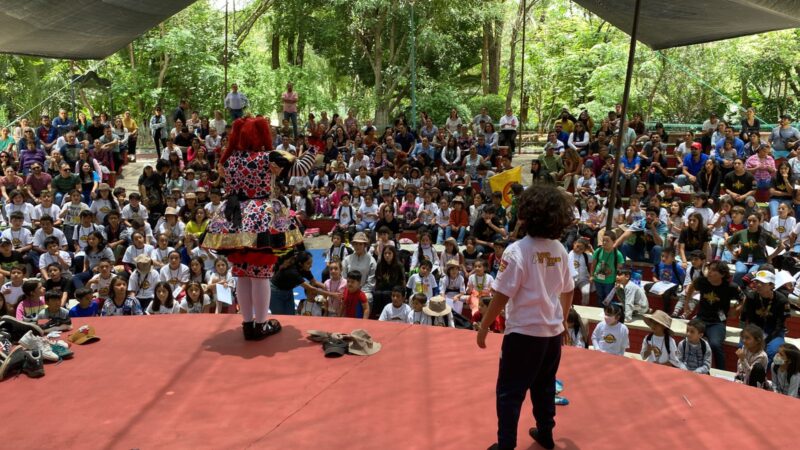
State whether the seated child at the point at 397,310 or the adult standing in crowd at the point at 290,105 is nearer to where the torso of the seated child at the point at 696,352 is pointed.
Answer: the seated child

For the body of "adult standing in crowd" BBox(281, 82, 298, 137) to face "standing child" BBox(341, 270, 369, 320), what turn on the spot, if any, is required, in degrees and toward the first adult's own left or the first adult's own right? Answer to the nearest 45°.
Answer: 0° — they already face them

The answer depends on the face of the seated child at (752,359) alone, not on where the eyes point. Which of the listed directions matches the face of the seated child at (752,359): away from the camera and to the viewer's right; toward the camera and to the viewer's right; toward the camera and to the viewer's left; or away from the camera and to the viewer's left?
toward the camera and to the viewer's left

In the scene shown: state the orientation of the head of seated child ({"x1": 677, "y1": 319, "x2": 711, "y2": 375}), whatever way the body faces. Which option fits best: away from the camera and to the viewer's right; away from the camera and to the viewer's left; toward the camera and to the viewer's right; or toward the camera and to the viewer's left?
toward the camera and to the viewer's left

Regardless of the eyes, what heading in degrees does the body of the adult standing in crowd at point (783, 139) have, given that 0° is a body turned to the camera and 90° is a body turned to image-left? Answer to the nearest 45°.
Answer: approximately 45°

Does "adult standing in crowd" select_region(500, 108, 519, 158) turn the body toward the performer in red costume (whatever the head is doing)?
yes

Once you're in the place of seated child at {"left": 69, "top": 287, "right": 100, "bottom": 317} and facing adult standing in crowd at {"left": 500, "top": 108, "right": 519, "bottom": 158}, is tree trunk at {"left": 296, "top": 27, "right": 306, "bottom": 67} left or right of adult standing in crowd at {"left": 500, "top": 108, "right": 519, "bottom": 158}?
left

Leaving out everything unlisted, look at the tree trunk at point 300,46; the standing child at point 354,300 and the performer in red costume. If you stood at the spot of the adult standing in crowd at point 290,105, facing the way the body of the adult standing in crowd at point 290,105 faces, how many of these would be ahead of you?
2
